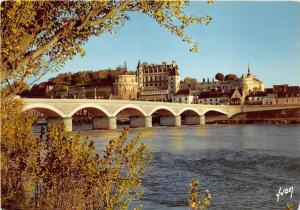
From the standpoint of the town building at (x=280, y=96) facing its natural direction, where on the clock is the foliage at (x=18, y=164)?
The foliage is roughly at 12 o'clock from the town building.

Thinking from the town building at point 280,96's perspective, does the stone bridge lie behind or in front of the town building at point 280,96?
in front

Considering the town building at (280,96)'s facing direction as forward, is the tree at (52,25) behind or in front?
in front

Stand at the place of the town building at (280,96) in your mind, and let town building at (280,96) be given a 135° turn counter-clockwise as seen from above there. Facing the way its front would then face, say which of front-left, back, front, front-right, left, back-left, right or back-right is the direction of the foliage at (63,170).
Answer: back-right

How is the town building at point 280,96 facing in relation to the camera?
toward the camera
